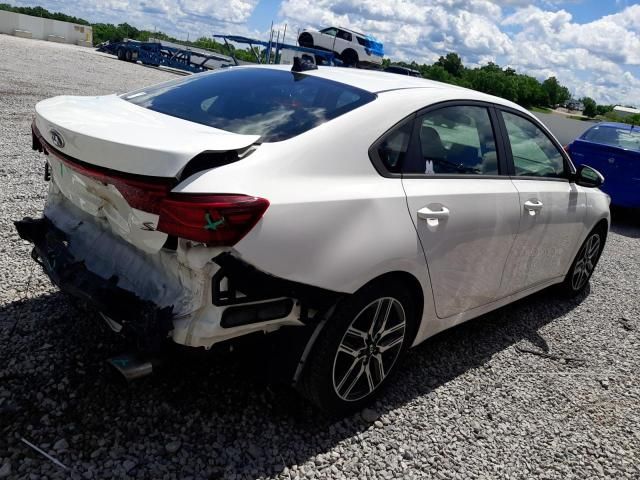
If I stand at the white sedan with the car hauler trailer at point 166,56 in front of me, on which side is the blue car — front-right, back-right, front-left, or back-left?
front-right

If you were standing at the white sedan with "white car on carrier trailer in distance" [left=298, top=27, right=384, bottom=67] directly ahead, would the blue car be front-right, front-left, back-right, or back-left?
front-right

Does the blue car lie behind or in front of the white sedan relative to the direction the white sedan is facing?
in front

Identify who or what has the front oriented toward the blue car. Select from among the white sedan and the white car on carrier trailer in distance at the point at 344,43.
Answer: the white sedan

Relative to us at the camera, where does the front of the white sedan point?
facing away from the viewer and to the right of the viewer

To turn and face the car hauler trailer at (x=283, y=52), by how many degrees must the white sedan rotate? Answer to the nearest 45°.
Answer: approximately 45° to its left

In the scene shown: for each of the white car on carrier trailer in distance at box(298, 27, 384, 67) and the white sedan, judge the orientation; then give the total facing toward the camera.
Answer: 0

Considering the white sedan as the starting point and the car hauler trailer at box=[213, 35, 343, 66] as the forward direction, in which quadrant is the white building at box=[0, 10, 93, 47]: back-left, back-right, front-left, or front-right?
front-left

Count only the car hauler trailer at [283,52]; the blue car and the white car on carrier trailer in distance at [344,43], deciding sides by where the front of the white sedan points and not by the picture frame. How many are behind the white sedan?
0

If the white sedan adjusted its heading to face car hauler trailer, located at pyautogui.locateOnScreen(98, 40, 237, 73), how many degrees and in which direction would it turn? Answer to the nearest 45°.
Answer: approximately 45° to its left

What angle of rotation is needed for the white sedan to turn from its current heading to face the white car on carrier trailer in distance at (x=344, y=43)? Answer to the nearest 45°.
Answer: approximately 45° to its left

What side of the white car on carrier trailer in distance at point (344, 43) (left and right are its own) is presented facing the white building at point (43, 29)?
front

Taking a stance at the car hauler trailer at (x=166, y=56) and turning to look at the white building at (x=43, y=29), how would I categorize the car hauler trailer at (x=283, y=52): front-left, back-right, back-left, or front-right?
back-right
